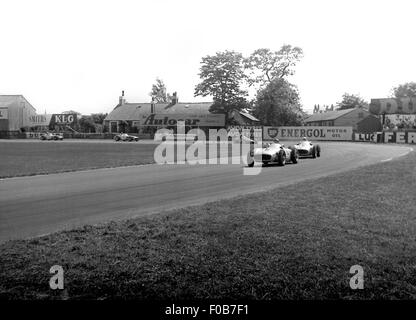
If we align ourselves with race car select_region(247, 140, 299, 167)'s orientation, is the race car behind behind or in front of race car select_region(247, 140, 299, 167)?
behind

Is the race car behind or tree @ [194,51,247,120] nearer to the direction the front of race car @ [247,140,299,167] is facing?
the tree

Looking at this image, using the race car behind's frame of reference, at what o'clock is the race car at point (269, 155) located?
The race car is roughly at 11 o'clock from the race car behind.

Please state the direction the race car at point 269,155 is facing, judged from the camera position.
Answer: facing the viewer and to the left of the viewer

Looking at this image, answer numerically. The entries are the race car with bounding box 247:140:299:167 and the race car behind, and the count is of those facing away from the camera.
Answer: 0

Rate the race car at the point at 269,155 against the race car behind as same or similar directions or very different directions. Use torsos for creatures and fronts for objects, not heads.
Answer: same or similar directions

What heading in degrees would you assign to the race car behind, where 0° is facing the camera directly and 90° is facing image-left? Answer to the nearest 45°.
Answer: approximately 45°
